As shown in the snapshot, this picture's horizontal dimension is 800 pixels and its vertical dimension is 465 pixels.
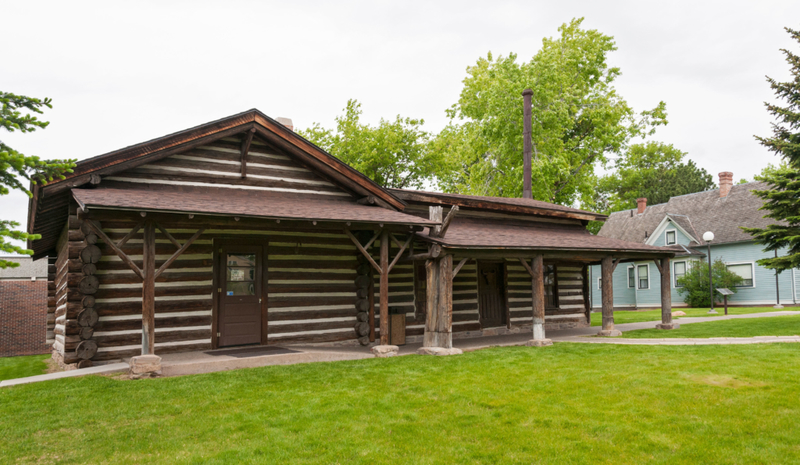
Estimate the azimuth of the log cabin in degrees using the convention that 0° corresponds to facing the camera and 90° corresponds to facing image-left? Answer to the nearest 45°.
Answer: approximately 315°

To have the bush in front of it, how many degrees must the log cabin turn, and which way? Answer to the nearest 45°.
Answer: approximately 90° to its left

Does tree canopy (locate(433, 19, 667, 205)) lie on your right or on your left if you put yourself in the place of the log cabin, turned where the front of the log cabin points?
on your left

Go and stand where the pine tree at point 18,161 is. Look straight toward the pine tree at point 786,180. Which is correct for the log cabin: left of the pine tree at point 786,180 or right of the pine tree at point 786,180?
left

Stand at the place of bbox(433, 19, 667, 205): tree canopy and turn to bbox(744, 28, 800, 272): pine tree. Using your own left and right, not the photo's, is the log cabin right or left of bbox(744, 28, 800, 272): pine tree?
right

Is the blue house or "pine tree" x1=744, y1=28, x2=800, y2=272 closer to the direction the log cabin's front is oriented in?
the pine tree

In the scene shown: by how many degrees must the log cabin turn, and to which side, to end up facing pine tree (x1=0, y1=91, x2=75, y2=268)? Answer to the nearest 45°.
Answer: approximately 45° to its right

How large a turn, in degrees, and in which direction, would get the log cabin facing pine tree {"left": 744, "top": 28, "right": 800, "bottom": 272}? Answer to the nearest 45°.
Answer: approximately 45° to its left

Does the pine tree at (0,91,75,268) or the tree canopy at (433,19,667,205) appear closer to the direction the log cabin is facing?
the pine tree

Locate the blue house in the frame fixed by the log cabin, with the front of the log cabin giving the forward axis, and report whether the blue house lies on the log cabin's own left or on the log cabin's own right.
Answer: on the log cabin's own left
